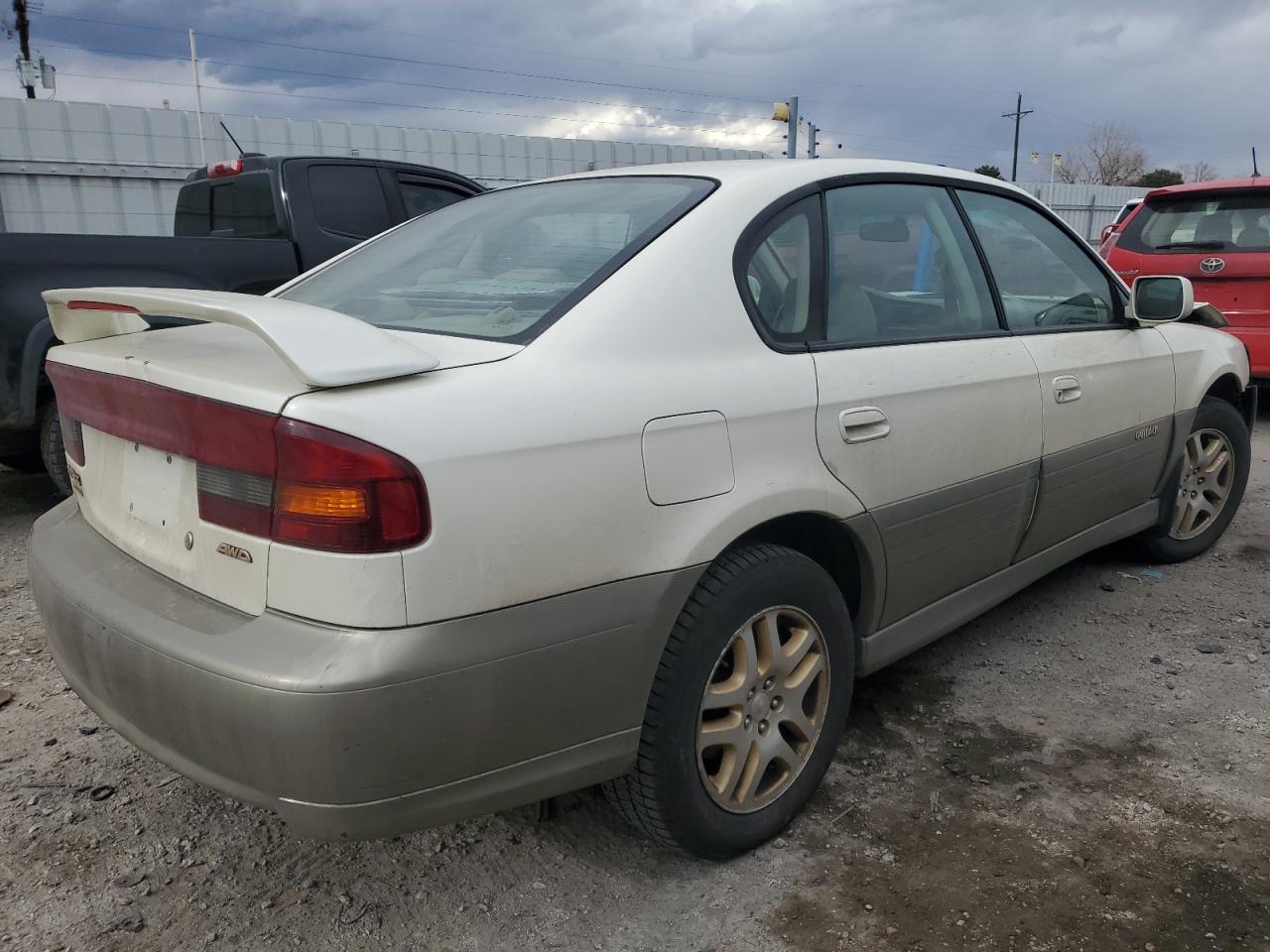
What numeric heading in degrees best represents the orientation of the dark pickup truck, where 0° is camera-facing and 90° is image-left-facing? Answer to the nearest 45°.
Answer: approximately 225°

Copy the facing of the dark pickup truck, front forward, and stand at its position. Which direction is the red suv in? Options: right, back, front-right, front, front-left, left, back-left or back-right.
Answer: front-right

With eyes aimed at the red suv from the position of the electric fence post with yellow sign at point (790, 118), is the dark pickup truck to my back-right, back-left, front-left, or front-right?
front-right

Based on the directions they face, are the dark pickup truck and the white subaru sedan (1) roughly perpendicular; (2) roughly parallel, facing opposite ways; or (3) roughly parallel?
roughly parallel

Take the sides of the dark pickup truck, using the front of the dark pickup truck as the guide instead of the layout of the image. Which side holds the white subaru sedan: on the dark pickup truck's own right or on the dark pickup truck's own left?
on the dark pickup truck's own right

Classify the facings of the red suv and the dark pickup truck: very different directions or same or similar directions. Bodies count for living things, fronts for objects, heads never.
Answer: same or similar directions

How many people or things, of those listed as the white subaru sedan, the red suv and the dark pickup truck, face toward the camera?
0

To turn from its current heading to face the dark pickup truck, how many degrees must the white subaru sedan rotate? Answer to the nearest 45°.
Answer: approximately 90° to its left

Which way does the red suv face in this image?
away from the camera

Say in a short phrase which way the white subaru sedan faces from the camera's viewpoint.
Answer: facing away from the viewer and to the right of the viewer

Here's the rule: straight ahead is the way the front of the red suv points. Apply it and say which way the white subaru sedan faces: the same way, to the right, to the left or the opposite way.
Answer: the same way

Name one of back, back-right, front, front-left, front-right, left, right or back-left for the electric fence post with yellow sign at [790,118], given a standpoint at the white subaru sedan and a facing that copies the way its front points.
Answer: front-left

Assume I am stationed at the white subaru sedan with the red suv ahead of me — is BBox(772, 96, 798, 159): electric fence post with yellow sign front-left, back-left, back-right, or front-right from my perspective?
front-left

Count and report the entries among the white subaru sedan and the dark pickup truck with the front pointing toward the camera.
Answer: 0

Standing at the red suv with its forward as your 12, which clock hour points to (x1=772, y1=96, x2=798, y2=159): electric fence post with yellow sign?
The electric fence post with yellow sign is roughly at 11 o'clock from the red suv.

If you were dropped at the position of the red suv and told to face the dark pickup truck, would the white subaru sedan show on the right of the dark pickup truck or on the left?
left

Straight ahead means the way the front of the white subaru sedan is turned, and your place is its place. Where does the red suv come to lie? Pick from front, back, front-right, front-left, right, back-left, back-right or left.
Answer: front
